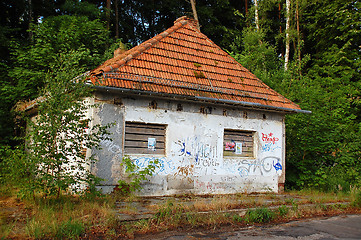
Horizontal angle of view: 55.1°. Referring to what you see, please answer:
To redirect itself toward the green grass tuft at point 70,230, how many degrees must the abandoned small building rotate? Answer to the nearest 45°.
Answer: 0° — it already faces it

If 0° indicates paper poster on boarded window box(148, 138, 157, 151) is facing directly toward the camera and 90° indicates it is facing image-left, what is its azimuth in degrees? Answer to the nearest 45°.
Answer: approximately 0°

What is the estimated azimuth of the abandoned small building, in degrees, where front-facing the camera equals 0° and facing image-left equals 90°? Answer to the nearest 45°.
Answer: approximately 0°

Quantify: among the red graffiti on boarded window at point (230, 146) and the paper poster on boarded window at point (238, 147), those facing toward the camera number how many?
2
